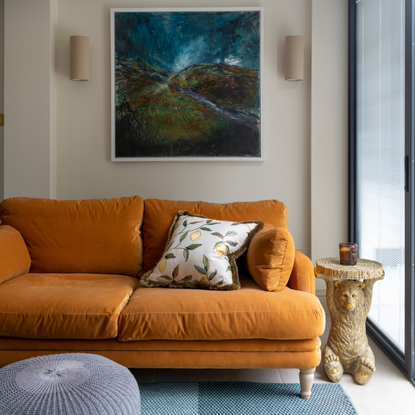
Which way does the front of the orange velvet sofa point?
toward the camera

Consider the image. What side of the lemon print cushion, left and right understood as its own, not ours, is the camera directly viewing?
front

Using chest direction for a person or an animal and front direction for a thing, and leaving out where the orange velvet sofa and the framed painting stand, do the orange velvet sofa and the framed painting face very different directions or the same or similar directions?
same or similar directions

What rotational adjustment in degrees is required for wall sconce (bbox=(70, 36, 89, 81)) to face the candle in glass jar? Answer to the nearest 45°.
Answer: approximately 45° to its left

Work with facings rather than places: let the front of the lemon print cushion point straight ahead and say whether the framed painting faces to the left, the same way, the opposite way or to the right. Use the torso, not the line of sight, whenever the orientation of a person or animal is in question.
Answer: the same way

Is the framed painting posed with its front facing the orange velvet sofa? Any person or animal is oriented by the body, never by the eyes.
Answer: yes

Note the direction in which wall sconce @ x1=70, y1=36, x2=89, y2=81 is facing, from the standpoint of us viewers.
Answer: facing the viewer

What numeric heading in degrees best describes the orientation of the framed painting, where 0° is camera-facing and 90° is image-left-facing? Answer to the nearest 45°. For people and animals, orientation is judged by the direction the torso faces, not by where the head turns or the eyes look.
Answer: approximately 0°

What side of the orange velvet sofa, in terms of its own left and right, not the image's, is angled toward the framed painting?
back
